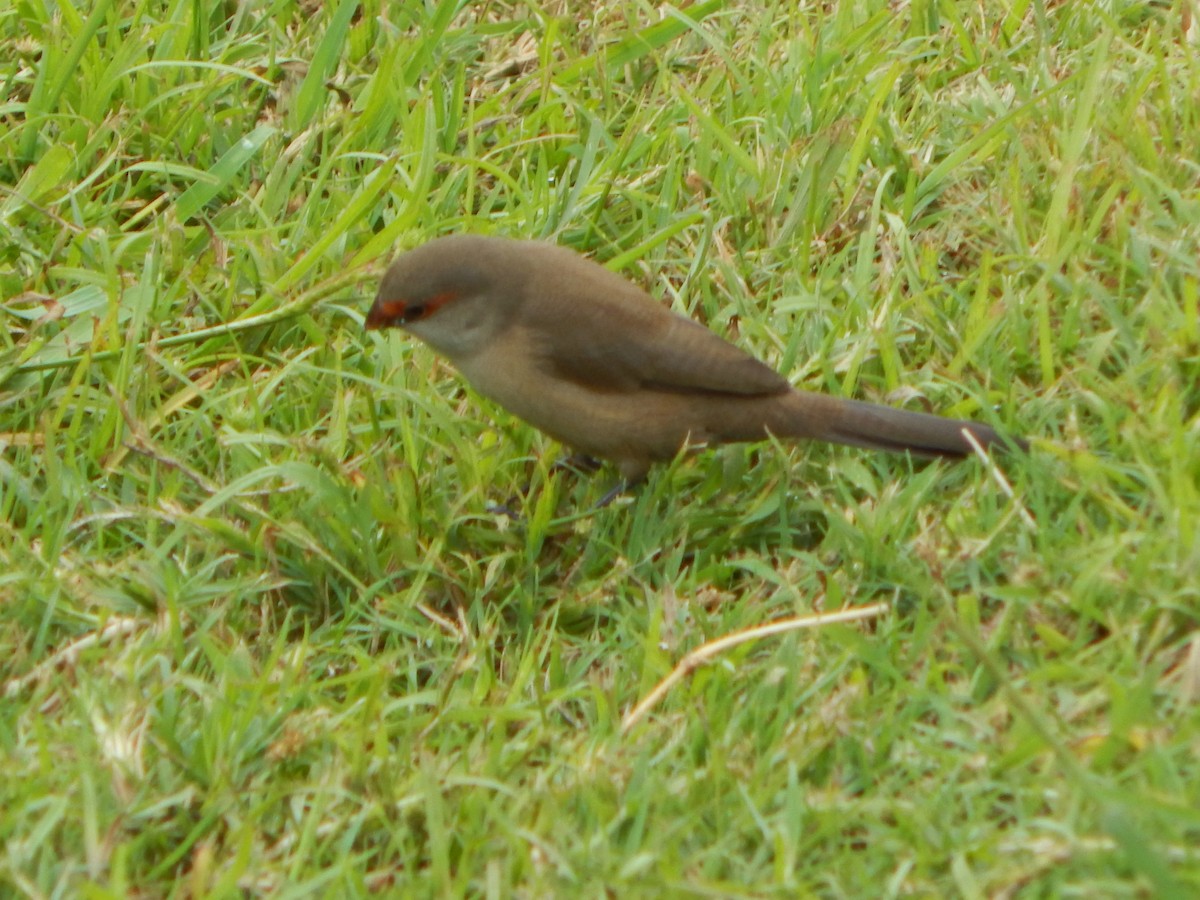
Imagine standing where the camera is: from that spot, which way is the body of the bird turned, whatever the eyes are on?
to the viewer's left
